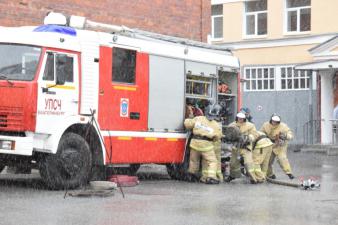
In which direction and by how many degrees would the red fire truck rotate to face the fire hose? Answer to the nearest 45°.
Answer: approximately 135° to its left

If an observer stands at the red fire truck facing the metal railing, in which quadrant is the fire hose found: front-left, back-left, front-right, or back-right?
front-right

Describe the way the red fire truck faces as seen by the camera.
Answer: facing the viewer and to the left of the viewer

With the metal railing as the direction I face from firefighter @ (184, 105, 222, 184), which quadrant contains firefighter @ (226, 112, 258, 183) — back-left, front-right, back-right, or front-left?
front-right

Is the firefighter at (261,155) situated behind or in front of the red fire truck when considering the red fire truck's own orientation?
behind

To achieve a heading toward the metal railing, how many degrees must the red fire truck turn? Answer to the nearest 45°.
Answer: approximately 180°
